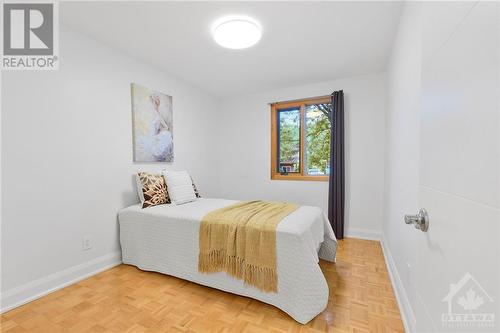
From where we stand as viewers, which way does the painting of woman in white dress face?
facing the viewer and to the right of the viewer

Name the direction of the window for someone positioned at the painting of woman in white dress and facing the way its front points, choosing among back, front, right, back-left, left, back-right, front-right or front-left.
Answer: front-left

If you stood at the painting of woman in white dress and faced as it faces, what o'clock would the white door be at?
The white door is roughly at 1 o'clock from the painting of woman in white dress.

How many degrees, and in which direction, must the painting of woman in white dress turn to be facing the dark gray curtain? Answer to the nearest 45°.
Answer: approximately 45° to its left
